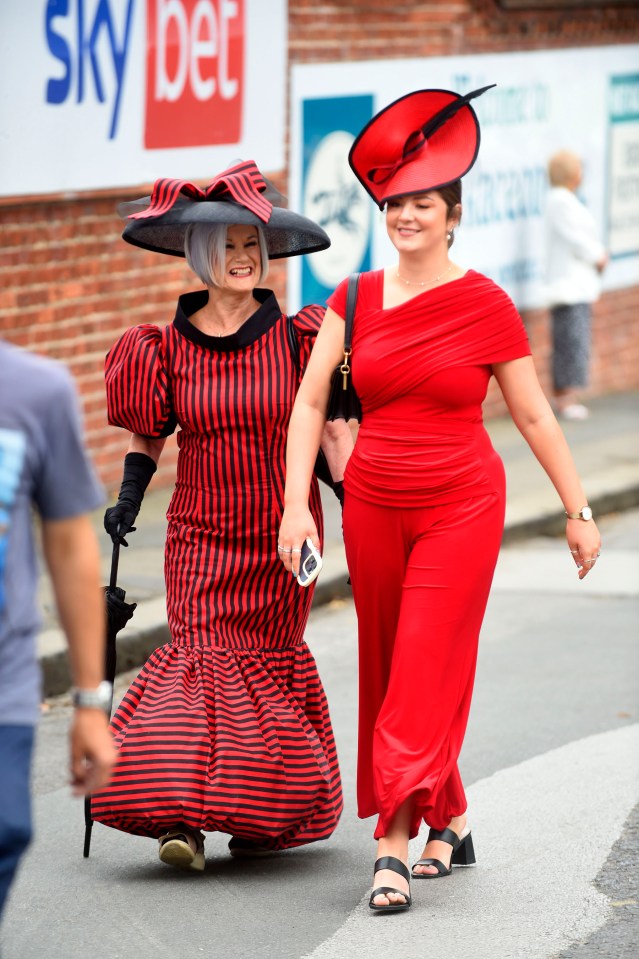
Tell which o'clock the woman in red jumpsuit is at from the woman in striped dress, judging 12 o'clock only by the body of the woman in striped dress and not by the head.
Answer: The woman in red jumpsuit is roughly at 10 o'clock from the woman in striped dress.

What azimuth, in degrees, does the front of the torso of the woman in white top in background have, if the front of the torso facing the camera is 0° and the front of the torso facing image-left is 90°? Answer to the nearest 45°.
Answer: approximately 270°

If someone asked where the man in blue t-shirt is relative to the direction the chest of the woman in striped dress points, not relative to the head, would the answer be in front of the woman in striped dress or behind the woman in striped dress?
in front

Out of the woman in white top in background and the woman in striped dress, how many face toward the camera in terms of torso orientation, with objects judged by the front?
1

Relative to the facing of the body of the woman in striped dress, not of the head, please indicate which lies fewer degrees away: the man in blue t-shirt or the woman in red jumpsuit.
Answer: the man in blue t-shirt

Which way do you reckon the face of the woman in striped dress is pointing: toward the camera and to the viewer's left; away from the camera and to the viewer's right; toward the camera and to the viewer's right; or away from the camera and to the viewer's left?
toward the camera and to the viewer's right

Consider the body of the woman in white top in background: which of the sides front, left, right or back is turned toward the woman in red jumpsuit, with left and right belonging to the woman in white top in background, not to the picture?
right

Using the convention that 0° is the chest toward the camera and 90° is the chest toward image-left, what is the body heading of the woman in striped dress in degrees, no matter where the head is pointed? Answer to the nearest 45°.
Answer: approximately 0°

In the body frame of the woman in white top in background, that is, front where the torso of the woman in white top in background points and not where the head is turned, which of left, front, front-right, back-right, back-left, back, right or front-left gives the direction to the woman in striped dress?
right

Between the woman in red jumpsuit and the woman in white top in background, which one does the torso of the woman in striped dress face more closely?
the woman in red jumpsuit

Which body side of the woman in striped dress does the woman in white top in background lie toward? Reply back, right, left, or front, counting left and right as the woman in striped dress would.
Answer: back

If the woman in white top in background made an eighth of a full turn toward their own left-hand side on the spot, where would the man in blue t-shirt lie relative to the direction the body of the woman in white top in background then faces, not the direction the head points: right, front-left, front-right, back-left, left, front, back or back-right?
back-right

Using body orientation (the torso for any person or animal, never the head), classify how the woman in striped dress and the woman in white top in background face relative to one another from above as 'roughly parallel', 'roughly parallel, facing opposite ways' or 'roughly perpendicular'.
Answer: roughly perpendicular
